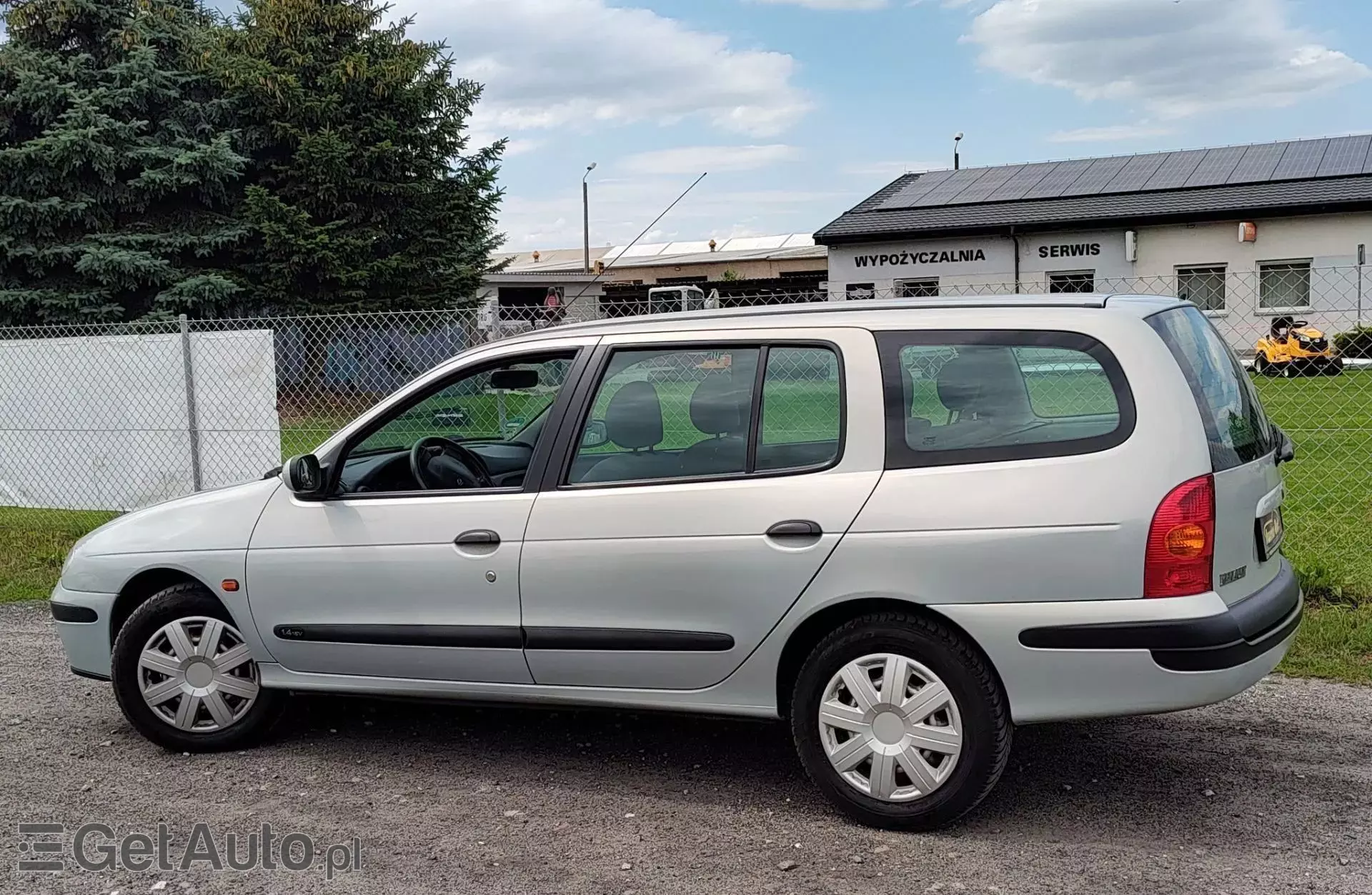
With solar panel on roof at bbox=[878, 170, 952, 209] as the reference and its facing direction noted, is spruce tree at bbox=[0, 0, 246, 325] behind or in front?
in front

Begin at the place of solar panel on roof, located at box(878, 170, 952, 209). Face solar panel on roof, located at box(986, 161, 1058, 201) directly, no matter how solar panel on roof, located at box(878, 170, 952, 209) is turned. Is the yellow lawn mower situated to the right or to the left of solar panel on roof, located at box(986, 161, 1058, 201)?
right

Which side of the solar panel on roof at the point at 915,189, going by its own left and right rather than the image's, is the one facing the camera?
front

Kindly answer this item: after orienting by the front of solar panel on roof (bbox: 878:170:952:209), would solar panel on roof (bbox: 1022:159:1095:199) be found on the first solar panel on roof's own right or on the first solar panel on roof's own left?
on the first solar panel on roof's own left

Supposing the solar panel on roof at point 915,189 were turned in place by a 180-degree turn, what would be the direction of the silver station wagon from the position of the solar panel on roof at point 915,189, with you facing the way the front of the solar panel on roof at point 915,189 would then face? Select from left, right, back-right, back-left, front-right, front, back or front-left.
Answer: back

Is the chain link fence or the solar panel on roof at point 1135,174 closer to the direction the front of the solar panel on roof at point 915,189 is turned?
the chain link fence

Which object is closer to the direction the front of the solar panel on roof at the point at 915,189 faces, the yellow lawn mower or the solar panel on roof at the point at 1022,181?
the yellow lawn mower

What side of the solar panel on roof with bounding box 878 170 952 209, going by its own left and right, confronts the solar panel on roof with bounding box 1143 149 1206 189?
left

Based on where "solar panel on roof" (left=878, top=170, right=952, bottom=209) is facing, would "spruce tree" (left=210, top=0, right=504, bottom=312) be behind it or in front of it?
in front

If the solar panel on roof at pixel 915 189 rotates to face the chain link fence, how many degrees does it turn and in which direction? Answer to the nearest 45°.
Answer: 0° — it already faces it

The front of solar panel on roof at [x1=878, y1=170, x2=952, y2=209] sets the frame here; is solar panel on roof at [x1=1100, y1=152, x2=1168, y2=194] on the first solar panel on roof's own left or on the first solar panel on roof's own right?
on the first solar panel on roof's own left

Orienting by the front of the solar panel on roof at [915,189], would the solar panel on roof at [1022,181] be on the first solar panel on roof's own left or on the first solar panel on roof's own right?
on the first solar panel on roof's own left
